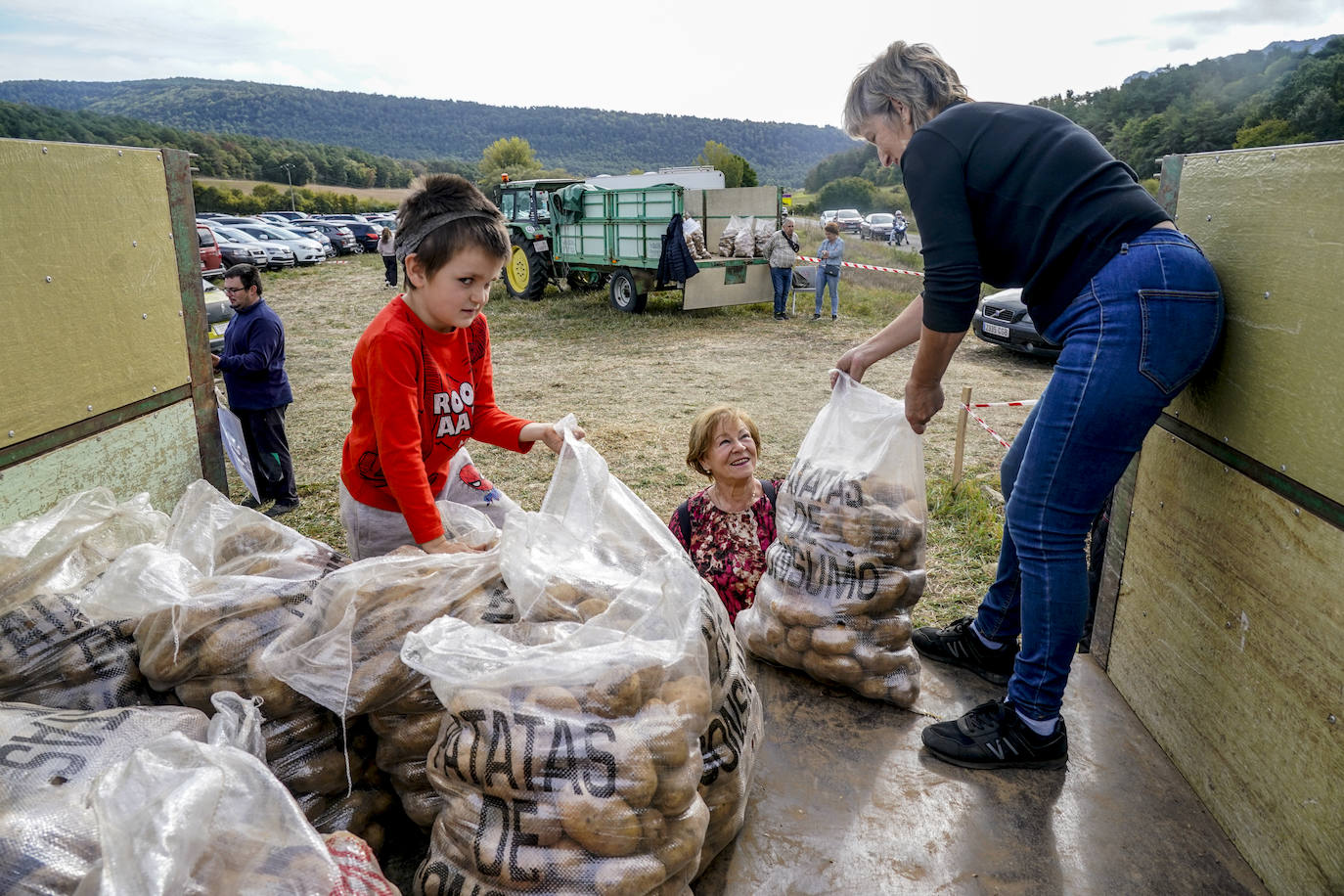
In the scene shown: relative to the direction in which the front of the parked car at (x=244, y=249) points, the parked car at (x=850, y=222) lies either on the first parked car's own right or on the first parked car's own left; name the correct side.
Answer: on the first parked car's own left

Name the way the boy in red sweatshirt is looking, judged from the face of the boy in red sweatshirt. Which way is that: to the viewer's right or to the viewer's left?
to the viewer's right

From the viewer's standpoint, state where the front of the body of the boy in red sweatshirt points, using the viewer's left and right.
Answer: facing the viewer and to the right of the viewer

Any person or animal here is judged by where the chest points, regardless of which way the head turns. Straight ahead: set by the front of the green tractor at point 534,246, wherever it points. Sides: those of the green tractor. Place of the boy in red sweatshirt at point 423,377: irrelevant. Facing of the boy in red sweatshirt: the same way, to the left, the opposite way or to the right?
the opposite way

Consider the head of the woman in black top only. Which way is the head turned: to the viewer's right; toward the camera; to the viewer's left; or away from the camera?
to the viewer's left

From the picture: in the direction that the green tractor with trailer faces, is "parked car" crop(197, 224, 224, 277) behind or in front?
in front

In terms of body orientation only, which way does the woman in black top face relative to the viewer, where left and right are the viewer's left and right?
facing to the left of the viewer

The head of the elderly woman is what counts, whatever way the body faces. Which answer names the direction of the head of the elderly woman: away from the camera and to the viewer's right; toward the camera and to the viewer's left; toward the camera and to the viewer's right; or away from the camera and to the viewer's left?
toward the camera and to the viewer's right

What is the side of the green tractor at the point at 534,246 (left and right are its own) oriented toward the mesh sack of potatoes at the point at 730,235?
back

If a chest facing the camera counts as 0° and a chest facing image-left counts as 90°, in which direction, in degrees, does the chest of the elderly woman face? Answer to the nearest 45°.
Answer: approximately 315°

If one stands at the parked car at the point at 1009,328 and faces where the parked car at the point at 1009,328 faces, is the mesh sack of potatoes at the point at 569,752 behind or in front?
in front

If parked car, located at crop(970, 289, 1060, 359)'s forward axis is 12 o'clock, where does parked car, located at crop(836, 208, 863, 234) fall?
parked car, located at crop(836, 208, 863, 234) is roughly at 4 o'clock from parked car, located at crop(970, 289, 1060, 359).
